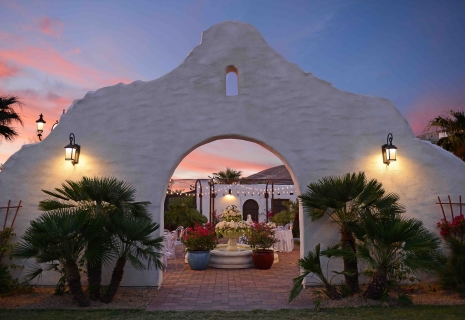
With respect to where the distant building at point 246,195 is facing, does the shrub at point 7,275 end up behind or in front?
in front

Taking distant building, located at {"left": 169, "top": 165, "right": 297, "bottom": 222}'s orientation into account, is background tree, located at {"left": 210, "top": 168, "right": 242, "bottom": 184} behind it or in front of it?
behind

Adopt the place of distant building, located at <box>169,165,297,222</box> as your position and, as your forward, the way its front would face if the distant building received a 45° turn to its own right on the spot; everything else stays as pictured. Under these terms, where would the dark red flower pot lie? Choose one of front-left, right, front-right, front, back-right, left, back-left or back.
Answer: front-left

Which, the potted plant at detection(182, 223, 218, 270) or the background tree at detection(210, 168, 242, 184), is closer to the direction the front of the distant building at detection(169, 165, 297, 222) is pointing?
the potted plant

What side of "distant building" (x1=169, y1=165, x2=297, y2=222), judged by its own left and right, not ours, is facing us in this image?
front

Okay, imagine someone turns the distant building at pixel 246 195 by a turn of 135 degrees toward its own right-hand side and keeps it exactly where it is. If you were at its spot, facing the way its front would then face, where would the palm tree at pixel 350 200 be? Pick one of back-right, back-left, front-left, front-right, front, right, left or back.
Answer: back-left

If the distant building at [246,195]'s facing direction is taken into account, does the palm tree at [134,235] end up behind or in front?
in front

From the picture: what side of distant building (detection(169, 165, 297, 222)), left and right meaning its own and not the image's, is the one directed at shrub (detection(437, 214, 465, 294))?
front

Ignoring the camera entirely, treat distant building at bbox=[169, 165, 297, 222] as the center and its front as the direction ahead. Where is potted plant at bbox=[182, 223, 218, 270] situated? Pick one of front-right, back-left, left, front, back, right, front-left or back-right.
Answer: front

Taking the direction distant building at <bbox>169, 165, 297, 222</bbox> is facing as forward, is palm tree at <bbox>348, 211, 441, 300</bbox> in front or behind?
in front

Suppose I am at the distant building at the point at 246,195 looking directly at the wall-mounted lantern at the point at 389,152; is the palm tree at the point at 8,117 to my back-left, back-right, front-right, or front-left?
front-right

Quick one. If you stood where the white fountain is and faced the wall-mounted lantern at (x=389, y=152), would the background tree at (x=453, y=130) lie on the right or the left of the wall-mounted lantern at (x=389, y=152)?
left

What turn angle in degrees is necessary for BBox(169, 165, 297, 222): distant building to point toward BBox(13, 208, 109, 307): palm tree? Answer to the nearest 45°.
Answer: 0° — it already faces it

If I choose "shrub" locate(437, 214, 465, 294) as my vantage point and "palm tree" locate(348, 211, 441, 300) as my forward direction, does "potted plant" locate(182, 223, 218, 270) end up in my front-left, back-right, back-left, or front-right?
front-right

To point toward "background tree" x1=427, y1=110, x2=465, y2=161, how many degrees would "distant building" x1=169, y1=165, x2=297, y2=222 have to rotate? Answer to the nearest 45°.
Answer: approximately 45° to its left

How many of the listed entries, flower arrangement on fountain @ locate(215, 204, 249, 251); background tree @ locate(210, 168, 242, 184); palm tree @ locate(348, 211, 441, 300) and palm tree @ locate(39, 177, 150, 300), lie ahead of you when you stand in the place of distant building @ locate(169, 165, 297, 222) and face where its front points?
3

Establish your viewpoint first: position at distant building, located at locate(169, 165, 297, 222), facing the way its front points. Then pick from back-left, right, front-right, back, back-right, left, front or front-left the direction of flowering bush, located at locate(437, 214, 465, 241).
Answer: front
